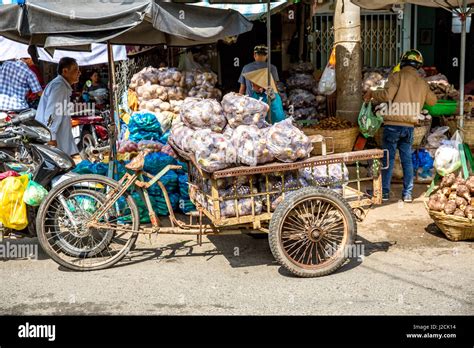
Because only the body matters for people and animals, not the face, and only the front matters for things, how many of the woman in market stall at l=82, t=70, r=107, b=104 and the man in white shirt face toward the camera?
1

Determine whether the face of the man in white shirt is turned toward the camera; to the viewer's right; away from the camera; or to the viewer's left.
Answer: to the viewer's right

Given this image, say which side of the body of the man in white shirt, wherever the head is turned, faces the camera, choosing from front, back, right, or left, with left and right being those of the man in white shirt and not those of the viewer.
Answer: right

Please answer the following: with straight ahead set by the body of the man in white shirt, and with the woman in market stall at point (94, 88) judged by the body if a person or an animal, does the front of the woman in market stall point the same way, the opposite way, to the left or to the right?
to the right
